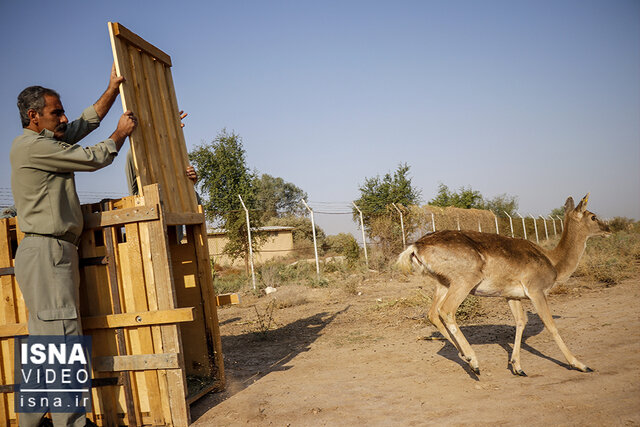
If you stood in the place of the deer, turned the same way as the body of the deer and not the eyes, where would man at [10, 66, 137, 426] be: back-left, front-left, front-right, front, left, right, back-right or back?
back-right

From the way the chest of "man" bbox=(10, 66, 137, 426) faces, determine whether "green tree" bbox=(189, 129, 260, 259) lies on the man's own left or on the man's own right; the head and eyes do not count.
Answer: on the man's own left

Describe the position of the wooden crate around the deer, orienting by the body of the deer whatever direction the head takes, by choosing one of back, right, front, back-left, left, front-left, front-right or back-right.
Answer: back-right

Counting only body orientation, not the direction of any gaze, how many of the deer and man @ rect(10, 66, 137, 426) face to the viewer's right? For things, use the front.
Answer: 2

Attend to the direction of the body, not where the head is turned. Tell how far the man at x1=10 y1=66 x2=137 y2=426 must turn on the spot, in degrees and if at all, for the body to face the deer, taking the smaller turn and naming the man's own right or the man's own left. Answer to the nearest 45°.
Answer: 0° — they already face it

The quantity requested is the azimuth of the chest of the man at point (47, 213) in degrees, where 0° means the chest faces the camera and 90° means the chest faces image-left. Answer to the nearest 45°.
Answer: approximately 270°

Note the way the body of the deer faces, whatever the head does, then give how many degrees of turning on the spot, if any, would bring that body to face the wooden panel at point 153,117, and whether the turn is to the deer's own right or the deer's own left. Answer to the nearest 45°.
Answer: approximately 135° to the deer's own right

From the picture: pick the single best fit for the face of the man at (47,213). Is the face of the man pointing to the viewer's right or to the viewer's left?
to the viewer's right

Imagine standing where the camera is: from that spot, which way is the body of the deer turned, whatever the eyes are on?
to the viewer's right
